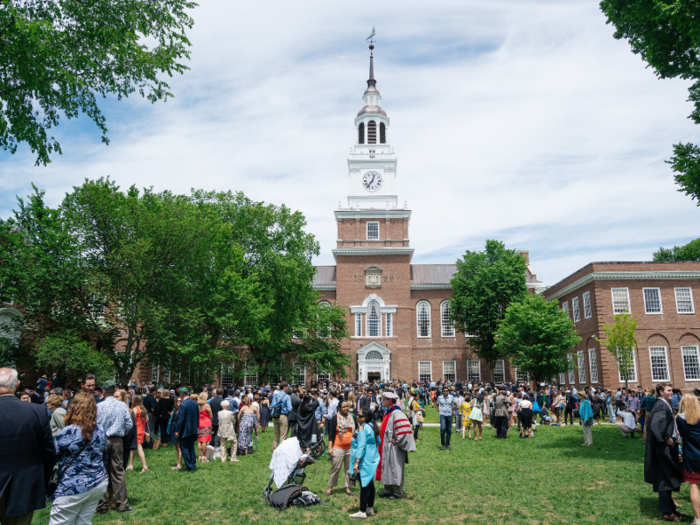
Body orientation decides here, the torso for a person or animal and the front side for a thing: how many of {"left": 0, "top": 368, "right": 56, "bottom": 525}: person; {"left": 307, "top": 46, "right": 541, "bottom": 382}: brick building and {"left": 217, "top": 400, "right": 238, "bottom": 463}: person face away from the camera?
2

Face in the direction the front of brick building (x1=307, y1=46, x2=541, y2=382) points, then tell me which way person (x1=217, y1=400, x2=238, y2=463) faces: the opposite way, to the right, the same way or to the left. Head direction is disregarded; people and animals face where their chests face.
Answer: the opposite way

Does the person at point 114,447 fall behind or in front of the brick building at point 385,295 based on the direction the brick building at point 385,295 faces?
in front

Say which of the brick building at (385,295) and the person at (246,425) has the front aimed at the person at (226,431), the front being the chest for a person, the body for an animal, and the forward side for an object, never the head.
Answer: the brick building

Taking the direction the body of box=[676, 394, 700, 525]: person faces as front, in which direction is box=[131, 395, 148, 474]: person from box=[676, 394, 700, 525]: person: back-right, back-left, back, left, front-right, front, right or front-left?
front-left

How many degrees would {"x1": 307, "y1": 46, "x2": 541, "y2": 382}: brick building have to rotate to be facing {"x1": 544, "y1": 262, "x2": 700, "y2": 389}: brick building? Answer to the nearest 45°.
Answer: approximately 45° to its left

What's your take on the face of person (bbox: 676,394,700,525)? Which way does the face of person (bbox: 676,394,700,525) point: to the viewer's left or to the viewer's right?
to the viewer's left

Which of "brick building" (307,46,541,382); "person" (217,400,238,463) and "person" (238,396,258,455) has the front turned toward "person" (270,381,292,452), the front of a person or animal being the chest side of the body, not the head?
the brick building

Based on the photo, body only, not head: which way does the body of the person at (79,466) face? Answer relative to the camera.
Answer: away from the camera

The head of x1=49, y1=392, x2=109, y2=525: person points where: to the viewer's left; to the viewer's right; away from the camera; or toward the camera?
away from the camera

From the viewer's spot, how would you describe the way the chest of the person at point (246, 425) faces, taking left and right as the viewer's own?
facing away from the viewer

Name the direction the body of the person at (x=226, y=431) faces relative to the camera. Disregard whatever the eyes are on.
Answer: away from the camera

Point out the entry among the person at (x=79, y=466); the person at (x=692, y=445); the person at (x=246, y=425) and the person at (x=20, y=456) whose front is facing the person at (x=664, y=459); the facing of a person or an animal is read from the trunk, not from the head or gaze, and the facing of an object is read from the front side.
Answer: the person at (x=692, y=445)
